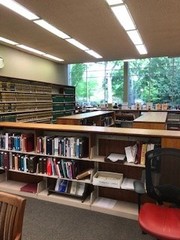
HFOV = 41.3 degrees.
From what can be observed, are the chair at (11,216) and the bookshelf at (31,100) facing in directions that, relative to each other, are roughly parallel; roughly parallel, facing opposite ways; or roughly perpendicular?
roughly perpendicular

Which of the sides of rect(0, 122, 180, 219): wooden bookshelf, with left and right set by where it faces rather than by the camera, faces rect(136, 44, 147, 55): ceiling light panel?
back

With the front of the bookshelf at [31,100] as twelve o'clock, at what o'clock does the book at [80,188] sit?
The book is roughly at 1 o'clock from the bookshelf.

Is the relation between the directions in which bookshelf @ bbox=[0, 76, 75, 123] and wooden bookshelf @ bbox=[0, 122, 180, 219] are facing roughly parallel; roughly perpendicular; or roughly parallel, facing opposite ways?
roughly perpendicular

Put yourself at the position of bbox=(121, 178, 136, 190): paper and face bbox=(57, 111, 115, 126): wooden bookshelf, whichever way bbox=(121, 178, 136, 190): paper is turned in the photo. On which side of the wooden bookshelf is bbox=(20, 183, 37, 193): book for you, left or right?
left

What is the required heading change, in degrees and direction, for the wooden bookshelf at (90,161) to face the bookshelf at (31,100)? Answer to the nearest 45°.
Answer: approximately 90° to its right

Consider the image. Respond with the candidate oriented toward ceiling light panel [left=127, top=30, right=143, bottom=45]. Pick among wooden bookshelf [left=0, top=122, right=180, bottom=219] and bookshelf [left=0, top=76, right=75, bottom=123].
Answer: the bookshelf

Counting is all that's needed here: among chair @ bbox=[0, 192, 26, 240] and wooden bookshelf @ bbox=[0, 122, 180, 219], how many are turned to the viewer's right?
0
